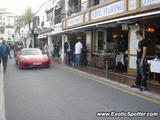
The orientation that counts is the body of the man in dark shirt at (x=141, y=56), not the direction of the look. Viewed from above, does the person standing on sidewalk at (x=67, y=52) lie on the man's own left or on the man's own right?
on the man's own right

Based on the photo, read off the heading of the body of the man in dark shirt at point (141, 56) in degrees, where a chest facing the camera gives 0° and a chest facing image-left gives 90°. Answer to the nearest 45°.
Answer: approximately 90°

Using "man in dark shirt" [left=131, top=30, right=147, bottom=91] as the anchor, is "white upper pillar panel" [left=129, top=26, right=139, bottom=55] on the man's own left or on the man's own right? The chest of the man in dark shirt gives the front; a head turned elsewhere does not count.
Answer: on the man's own right

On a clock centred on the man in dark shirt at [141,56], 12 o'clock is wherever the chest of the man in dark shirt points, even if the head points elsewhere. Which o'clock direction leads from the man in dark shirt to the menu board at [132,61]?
The menu board is roughly at 3 o'clock from the man in dark shirt.

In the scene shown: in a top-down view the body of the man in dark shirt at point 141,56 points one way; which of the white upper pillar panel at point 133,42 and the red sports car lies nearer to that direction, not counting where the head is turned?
the red sports car

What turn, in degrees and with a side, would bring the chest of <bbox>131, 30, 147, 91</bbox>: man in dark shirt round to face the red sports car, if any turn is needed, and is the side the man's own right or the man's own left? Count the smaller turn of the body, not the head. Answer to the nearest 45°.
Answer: approximately 45° to the man's own right

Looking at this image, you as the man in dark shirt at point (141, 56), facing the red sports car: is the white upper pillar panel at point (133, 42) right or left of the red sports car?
right

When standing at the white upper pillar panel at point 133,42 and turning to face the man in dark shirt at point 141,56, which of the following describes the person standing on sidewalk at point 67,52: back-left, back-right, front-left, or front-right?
back-right
